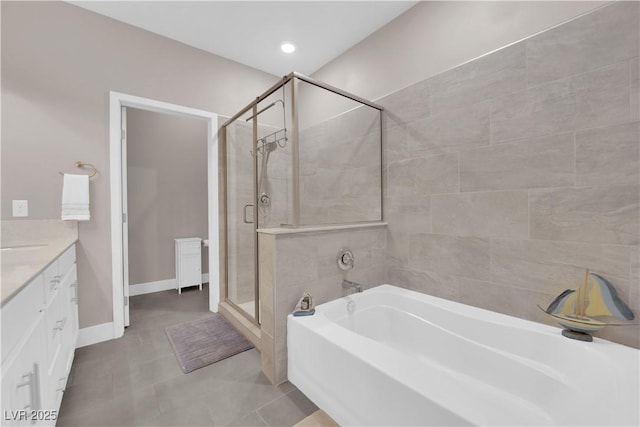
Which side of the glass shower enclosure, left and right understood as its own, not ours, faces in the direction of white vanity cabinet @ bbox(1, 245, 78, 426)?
front

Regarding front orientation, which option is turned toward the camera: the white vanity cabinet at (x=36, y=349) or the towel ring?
the towel ring

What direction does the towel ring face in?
toward the camera

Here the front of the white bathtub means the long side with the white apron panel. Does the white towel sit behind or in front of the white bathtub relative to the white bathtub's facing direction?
in front

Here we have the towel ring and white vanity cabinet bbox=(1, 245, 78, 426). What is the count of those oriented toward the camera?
1

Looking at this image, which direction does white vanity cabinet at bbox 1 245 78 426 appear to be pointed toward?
to the viewer's right

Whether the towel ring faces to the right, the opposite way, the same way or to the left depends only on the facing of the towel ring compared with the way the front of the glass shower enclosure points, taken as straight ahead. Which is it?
to the left

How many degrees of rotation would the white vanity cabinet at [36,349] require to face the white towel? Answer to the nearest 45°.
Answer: approximately 90° to its left

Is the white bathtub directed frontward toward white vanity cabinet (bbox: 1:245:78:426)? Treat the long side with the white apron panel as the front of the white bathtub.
yes

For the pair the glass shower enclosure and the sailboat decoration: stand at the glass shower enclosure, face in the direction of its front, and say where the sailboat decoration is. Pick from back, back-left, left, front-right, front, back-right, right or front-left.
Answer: left
